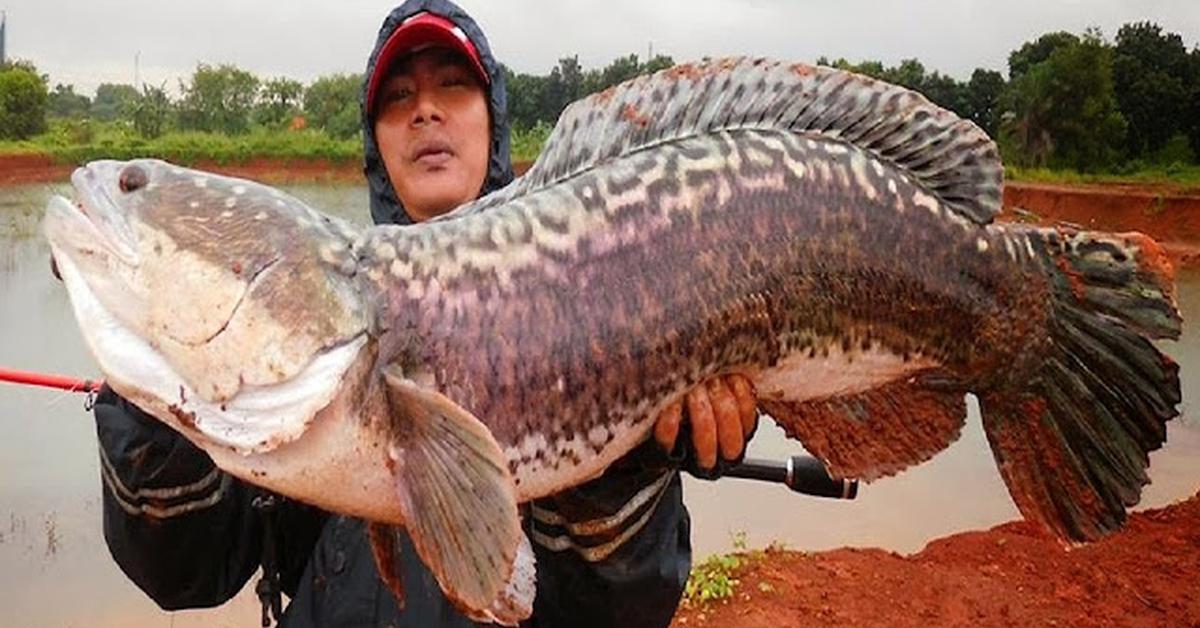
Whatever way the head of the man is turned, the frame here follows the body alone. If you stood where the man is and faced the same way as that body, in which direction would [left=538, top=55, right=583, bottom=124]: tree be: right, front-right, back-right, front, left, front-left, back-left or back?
back

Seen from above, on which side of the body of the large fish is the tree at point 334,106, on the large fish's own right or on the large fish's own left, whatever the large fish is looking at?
on the large fish's own right

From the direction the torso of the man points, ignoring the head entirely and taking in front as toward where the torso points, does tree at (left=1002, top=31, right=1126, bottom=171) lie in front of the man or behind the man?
behind

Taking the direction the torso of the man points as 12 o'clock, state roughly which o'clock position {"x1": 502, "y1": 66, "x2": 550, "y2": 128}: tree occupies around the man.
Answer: The tree is roughly at 6 o'clock from the man.

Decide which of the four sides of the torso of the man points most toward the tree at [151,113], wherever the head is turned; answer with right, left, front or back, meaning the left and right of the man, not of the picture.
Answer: back

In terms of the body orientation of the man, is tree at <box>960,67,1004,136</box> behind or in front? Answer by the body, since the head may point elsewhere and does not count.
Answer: behind

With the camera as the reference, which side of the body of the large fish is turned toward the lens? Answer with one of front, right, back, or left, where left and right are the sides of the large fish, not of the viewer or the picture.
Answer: left

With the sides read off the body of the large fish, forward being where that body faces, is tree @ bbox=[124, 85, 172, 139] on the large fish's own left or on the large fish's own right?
on the large fish's own right

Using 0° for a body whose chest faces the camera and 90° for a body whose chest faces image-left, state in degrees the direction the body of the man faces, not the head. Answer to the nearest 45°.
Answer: approximately 0°

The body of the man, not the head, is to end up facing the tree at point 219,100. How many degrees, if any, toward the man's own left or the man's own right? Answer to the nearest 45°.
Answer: approximately 180°

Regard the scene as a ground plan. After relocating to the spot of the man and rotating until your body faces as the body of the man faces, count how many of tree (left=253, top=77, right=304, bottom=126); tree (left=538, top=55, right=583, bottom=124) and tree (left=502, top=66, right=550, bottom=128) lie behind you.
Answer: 3

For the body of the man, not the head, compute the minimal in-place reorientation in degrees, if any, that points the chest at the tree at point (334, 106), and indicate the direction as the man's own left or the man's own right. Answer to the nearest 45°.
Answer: approximately 180°

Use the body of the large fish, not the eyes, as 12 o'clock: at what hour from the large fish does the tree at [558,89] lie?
The tree is roughly at 3 o'clock from the large fish.
